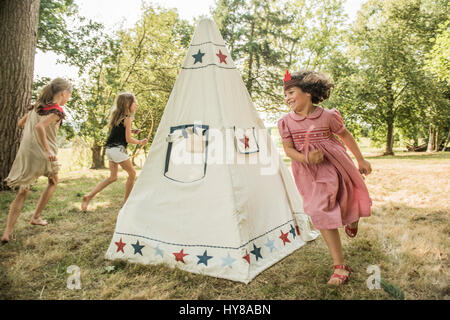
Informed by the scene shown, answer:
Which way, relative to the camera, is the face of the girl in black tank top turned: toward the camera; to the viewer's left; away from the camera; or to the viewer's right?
to the viewer's right

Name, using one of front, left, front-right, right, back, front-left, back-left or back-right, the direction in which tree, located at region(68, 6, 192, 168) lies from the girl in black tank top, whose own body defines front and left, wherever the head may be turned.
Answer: front-left

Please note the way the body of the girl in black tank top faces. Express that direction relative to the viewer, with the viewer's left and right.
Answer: facing away from the viewer and to the right of the viewer

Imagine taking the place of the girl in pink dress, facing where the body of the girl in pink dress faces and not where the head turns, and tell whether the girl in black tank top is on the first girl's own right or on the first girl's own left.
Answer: on the first girl's own right

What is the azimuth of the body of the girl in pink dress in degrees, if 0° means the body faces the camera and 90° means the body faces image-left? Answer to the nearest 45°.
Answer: approximately 45°

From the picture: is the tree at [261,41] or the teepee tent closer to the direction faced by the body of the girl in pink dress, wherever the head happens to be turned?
the teepee tent

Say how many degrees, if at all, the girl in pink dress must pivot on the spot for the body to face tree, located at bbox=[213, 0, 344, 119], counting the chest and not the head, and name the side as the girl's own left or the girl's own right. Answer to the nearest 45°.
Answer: approximately 135° to the girl's own right
